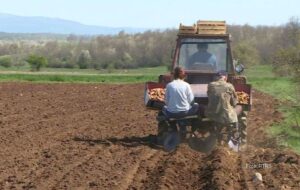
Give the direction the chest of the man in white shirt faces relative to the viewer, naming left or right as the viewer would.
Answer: facing away from the viewer
